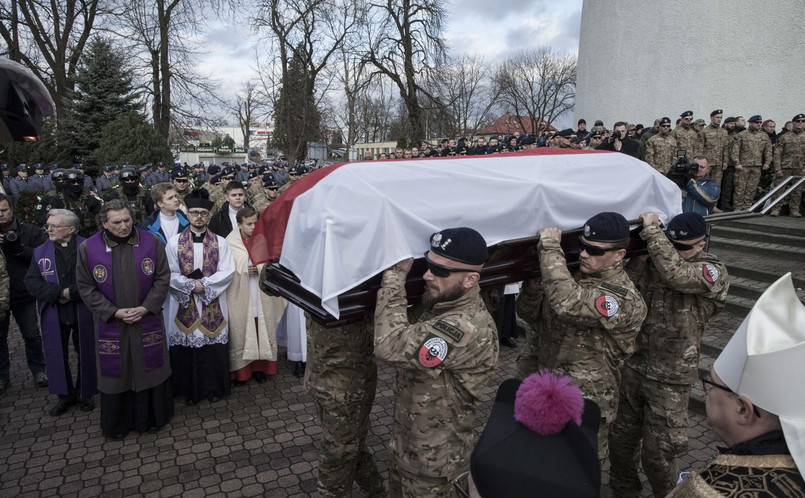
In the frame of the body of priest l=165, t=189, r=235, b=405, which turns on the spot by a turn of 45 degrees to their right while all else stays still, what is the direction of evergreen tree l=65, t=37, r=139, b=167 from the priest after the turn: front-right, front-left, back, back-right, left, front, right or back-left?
back-right

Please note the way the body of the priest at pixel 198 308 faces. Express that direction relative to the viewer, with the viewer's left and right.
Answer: facing the viewer

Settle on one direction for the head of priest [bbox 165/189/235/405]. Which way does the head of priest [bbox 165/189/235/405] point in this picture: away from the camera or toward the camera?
toward the camera

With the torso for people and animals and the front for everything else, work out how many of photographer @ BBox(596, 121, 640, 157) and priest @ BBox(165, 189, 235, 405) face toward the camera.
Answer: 2

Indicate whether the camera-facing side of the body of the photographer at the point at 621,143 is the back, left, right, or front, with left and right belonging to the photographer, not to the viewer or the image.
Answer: front

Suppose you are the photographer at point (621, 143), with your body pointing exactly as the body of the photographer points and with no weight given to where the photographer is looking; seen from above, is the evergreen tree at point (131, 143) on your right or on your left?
on your right

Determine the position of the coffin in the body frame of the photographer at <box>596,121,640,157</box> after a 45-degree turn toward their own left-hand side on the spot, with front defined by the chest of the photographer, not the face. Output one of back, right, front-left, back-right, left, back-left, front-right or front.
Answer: front-right

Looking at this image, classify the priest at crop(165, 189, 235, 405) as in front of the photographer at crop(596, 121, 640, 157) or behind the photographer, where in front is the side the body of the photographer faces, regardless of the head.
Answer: in front

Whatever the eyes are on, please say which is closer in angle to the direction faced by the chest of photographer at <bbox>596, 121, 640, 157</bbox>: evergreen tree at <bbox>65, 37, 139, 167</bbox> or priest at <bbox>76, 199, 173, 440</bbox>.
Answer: the priest

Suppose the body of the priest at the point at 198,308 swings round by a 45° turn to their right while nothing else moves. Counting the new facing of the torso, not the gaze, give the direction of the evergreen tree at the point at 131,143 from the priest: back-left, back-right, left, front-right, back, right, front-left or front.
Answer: back-right

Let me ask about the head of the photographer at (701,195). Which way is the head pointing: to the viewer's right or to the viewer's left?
to the viewer's left

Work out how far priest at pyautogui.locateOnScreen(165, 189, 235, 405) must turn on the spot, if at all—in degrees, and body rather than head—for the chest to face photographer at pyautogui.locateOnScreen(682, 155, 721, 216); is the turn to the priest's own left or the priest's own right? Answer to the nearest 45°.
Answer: approximately 90° to the priest's own left

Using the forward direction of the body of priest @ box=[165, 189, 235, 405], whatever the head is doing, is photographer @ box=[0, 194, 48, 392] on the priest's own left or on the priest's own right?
on the priest's own right

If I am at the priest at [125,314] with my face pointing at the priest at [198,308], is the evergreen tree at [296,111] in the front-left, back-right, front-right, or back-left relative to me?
front-left

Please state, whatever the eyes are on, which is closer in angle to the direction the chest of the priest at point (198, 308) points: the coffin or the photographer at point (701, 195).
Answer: the coffin

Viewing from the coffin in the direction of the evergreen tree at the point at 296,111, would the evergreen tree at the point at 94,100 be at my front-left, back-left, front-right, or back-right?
front-left

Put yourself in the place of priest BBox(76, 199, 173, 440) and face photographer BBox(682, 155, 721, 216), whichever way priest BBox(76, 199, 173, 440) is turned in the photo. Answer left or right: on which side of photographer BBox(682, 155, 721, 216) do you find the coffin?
right
